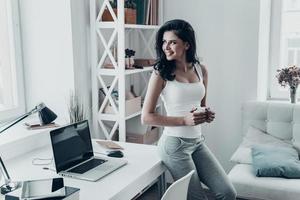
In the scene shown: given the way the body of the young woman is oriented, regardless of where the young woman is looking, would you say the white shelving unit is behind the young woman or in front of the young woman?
behind

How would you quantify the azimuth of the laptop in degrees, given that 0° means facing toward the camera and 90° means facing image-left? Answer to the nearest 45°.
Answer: approximately 315°

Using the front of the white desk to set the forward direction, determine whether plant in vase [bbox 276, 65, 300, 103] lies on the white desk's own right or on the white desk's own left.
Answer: on the white desk's own left

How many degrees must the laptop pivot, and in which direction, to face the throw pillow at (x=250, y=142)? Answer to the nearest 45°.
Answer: approximately 90° to its left

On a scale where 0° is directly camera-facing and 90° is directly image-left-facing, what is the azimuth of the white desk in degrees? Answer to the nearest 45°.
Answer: approximately 315°

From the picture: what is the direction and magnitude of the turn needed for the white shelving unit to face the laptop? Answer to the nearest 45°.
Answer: approximately 45° to its right

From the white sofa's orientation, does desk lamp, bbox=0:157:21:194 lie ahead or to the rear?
ahead

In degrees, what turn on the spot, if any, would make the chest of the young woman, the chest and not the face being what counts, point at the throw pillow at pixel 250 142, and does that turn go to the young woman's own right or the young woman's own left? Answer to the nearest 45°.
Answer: approximately 90° to the young woman's own left
